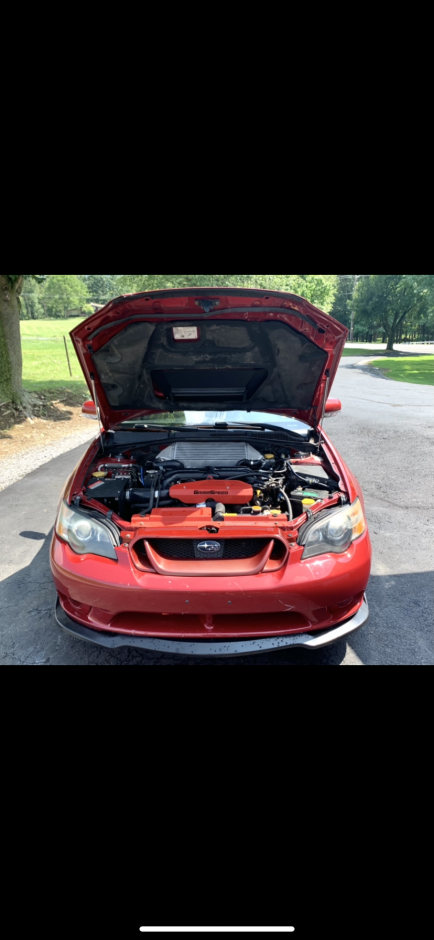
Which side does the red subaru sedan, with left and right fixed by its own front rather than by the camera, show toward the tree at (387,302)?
back

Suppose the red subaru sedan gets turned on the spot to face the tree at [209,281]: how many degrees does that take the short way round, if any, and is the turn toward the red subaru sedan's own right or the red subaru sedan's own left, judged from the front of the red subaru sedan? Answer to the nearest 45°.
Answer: approximately 180°

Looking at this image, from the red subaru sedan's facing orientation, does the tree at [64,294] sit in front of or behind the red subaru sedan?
behind

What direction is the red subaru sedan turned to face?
toward the camera
